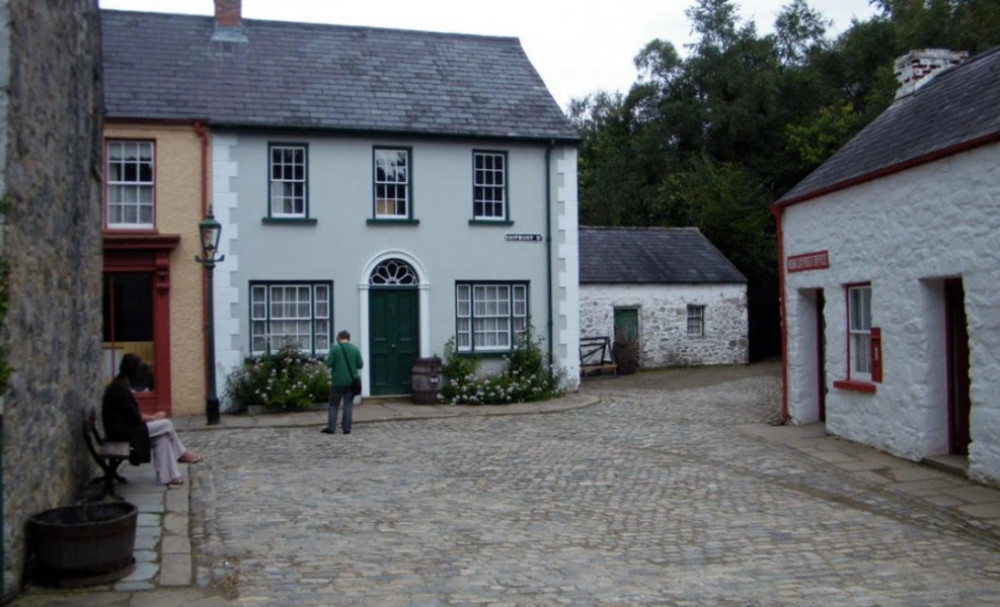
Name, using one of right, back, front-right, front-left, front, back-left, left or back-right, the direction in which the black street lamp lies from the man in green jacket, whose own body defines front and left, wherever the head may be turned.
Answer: front-left

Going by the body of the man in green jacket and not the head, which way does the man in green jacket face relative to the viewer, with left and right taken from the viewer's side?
facing away from the viewer

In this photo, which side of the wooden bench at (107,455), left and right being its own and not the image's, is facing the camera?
right

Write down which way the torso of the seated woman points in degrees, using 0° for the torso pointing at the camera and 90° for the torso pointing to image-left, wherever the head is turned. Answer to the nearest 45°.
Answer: approximately 270°

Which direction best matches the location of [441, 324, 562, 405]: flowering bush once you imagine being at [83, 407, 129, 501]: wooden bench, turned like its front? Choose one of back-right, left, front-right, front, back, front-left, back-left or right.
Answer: front-left

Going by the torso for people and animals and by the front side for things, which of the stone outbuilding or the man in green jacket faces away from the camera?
the man in green jacket

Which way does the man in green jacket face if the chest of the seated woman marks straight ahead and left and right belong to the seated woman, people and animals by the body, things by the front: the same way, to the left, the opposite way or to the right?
to the left

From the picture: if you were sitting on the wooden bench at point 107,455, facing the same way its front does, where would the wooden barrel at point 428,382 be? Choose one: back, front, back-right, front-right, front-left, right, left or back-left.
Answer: front-left

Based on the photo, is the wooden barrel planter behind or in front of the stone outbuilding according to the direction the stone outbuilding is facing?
in front

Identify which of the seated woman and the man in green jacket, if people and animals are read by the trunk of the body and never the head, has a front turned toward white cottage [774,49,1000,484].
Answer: the seated woman

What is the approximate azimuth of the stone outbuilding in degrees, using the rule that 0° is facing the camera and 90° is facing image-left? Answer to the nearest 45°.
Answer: approximately 0°

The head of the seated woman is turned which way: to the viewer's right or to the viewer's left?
to the viewer's right

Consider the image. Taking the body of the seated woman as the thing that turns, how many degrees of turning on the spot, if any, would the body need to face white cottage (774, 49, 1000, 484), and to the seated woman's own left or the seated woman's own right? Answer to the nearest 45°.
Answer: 0° — they already face it

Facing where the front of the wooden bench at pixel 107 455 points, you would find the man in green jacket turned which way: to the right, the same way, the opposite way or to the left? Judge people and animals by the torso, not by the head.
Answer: to the left

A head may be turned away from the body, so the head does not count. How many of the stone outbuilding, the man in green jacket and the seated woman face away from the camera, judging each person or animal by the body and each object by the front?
1
